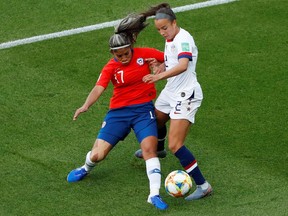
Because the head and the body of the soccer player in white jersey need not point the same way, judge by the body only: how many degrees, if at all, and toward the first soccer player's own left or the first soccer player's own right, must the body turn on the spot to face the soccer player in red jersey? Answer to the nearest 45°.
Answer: approximately 45° to the first soccer player's own right

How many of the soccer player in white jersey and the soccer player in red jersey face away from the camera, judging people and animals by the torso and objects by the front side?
0

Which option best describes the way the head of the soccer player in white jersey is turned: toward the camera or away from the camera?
toward the camera

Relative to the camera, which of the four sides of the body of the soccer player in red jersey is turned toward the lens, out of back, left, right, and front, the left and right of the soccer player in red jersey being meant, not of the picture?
front

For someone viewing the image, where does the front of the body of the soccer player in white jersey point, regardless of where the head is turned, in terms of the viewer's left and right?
facing the viewer and to the left of the viewer
